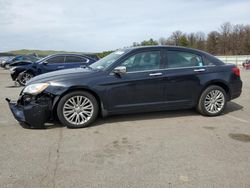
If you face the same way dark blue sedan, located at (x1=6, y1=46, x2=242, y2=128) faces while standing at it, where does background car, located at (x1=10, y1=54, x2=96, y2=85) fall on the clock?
The background car is roughly at 2 o'clock from the dark blue sedan.

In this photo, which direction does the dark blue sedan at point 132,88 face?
to the viewer's left

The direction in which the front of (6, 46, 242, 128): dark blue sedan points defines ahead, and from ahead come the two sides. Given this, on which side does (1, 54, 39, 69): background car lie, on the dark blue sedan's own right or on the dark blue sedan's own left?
on the dark blue sedan's own right
